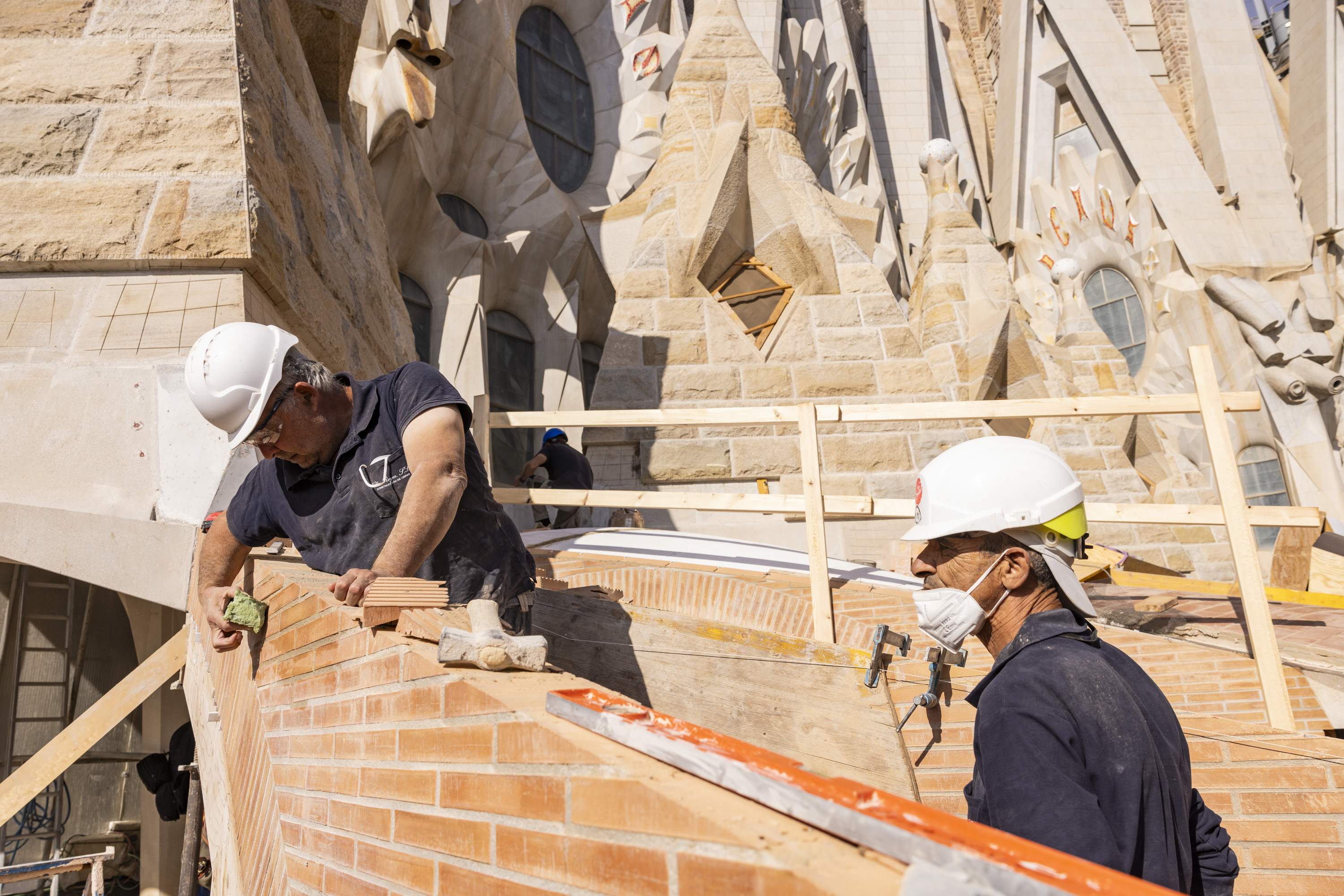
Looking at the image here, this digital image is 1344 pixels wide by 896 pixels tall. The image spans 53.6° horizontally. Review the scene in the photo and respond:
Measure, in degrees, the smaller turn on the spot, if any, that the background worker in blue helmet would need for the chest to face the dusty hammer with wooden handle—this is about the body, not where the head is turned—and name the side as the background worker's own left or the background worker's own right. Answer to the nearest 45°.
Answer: approximately 135° to the background worker's own left

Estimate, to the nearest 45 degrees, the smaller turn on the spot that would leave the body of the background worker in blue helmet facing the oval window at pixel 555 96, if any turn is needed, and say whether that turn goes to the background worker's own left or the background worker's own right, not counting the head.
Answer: approximately 45° to the background worker's own right

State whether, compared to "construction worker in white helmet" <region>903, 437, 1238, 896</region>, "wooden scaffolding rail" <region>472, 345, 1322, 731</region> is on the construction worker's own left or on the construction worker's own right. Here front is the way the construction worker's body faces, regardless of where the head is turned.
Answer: on the construction worker's own right

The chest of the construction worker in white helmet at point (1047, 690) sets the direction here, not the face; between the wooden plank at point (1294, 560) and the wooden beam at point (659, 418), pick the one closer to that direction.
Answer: the wooden beam

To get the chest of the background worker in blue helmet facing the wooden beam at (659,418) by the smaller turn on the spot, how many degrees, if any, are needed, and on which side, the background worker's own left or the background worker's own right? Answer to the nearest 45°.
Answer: approximately 135° to the background worker's own left

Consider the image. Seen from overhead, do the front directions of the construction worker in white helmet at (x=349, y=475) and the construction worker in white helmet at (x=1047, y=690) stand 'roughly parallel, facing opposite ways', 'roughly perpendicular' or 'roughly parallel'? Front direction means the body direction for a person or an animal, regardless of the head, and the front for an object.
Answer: roughly perpendicular

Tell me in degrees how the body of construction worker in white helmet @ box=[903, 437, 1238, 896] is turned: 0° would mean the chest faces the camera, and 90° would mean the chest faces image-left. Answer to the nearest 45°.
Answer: approximately 90°

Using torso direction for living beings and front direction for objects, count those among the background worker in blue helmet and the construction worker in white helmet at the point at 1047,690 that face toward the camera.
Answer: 0

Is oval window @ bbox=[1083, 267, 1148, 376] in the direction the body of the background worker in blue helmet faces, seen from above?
no

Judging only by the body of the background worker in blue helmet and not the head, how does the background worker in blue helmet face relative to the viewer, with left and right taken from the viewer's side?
facing away from the viewer and to the left of the viewer

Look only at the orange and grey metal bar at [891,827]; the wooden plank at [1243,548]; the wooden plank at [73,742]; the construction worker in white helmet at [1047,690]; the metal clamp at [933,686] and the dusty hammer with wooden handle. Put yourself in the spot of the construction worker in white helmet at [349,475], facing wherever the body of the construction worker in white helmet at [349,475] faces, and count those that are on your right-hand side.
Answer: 1

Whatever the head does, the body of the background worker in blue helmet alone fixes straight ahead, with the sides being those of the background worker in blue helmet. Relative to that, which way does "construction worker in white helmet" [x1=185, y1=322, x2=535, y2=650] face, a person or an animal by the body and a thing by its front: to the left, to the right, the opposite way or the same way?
to the left

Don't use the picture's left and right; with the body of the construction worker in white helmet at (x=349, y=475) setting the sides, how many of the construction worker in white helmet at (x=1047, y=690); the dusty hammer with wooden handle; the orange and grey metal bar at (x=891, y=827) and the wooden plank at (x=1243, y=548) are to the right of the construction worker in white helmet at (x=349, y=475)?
0

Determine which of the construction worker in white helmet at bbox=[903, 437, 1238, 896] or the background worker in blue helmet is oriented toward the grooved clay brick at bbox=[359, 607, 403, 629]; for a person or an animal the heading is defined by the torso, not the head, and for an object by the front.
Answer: the construction worker in white helmet

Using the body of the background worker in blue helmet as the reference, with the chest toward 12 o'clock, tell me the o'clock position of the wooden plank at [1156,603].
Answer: The wooden plank is roughly at 6 o'clock from the background worker in blue helmet.

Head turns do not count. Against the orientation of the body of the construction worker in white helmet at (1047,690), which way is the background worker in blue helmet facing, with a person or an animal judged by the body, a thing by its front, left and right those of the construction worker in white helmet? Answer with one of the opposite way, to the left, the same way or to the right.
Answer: the same way

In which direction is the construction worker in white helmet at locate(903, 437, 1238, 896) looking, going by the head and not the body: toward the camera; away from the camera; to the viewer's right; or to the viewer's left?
to the viewer's left
